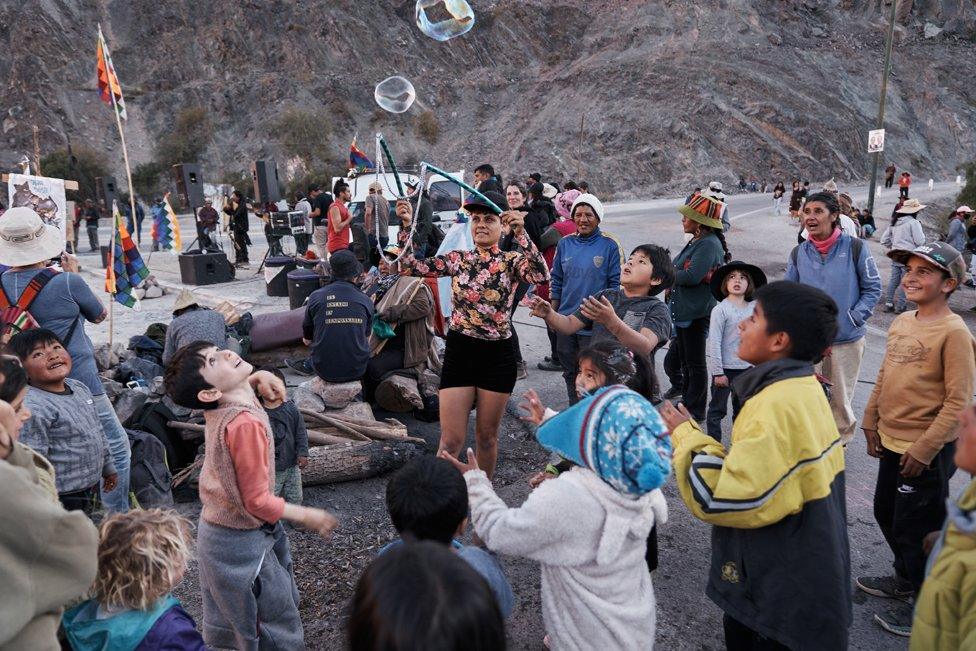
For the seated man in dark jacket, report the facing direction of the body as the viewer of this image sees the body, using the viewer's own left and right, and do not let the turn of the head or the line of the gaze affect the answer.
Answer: facing away from the viewer

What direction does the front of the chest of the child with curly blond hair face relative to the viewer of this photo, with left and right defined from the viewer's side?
facing away from the viewer and to the right of the viewer

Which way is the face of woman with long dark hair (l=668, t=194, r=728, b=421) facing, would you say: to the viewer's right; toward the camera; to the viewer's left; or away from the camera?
to the viewer's left

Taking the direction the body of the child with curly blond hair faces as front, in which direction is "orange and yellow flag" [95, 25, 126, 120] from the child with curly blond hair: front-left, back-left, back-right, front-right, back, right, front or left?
front-left

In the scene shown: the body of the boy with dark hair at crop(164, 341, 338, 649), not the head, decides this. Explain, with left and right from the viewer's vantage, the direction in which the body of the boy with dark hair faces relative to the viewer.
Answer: facing to the right of the viewer

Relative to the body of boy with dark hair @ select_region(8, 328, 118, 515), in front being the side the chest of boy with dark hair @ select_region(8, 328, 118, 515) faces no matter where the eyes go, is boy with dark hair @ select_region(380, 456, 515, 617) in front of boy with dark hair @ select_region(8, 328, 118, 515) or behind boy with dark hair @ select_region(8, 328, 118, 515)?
in front

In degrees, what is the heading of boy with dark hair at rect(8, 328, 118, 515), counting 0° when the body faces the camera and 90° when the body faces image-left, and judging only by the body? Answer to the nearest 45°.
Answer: approximately 315°

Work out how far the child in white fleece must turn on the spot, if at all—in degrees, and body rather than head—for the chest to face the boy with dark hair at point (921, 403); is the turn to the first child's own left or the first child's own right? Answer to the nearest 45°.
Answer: approximately 90° to the first child's own right

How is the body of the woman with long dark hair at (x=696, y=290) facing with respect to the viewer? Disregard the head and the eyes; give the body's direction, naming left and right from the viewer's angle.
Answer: facing to the left of the viewer

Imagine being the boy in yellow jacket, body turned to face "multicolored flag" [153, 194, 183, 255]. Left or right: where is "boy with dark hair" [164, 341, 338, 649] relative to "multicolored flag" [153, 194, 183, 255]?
left

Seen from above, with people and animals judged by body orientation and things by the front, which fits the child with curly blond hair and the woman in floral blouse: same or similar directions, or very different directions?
very different directions

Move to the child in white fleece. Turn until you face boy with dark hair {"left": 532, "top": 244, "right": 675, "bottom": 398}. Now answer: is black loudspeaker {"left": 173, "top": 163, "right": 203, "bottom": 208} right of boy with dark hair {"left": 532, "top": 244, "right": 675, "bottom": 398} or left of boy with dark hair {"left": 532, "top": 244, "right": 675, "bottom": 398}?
left

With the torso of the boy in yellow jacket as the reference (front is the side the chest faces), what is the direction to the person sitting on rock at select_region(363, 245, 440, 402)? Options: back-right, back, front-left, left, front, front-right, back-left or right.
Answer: front-right

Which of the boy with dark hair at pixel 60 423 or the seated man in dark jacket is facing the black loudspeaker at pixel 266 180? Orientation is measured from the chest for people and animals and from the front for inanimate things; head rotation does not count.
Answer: the seated man in dark jacket
